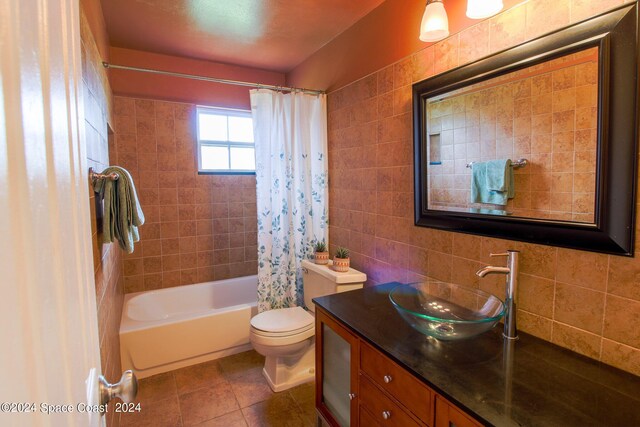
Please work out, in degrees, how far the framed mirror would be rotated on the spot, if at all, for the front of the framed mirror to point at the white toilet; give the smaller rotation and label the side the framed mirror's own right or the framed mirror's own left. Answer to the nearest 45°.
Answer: approximately 45° to the framed mirror's own right

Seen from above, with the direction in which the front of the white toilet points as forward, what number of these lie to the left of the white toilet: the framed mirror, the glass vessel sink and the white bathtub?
2

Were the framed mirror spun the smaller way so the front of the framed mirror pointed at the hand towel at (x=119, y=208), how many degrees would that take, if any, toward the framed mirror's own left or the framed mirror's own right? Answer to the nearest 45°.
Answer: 0° — it already faces it

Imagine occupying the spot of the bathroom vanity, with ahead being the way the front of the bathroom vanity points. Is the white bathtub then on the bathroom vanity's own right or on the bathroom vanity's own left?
on the bathroom vanity's own right

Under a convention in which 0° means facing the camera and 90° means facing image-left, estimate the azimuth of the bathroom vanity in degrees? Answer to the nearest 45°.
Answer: approximately 45°

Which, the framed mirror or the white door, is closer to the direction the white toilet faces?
the white door
